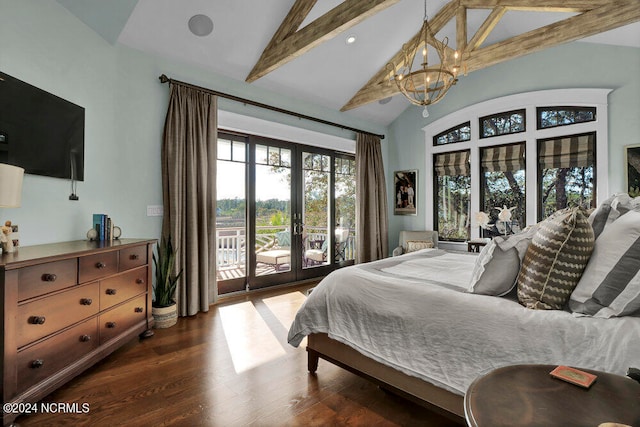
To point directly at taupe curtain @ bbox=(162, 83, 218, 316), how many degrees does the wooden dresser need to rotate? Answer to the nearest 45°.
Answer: approximately 90° to its left

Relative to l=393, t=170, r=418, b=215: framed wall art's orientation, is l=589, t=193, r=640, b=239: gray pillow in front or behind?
in front

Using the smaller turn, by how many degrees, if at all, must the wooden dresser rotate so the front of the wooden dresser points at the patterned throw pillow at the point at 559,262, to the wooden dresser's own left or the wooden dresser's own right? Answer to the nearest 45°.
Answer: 0° — it already faces it

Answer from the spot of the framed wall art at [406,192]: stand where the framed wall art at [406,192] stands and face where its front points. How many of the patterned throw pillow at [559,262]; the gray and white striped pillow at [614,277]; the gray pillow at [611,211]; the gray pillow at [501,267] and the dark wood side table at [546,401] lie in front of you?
5

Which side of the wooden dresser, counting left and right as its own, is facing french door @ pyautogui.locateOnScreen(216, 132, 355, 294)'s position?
left

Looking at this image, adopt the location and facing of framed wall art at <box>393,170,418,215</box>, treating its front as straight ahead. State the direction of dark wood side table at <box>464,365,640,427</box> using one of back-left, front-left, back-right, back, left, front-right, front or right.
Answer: front

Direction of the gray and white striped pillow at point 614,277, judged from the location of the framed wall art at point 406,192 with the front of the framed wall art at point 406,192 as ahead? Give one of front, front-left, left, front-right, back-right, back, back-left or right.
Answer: front

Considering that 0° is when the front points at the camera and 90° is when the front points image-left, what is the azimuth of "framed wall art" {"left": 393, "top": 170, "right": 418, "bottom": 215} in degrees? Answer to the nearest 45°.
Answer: approximately 0°

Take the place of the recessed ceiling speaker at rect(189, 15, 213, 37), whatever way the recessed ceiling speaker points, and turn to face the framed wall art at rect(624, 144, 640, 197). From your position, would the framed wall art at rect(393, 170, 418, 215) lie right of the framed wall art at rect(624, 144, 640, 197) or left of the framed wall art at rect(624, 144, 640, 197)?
left

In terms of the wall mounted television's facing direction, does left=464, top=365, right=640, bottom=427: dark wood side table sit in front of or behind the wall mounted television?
in front

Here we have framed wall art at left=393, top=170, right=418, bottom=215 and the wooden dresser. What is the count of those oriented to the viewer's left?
0

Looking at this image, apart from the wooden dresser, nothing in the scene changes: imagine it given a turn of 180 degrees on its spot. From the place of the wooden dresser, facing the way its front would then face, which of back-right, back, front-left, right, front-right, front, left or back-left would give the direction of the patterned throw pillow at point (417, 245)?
back-right

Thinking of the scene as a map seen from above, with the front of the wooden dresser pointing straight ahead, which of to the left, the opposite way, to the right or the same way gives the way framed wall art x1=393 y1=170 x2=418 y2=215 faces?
to the right

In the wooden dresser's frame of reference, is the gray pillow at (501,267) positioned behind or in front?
in front

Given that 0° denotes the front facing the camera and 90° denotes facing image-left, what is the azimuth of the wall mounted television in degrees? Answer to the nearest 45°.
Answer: approximately 315°

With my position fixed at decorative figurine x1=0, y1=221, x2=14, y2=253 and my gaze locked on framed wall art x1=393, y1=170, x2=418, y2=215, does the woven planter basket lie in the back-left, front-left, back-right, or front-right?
front-left

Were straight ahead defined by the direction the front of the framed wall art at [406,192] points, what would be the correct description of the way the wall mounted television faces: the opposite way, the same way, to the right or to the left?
to the left
